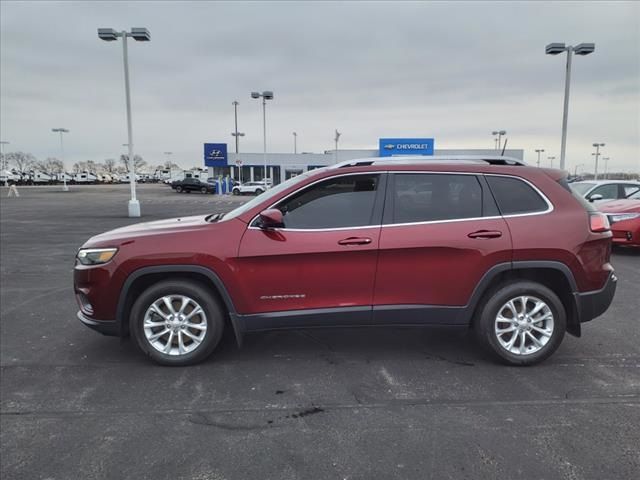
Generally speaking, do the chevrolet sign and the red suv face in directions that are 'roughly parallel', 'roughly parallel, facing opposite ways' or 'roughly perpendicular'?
roughly perpendicular

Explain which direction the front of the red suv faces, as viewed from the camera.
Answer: facing to the left of the viewer

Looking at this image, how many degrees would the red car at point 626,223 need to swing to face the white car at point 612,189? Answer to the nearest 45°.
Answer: approximately 135° to its right

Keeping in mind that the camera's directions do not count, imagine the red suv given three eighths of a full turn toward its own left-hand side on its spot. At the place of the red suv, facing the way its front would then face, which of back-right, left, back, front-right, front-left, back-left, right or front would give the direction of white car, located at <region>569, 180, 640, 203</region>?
left

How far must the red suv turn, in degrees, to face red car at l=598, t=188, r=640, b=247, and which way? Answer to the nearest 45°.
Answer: approximately 135° to its right

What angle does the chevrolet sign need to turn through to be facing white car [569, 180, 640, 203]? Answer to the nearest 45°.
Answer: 0° — it already faces it

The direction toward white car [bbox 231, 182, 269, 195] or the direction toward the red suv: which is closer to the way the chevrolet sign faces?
the red suv

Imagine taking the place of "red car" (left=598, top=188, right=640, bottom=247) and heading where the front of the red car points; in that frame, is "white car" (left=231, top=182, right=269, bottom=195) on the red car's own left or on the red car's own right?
on the red car's own right

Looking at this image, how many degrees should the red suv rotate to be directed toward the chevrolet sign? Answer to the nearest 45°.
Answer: approximately 90° to its right

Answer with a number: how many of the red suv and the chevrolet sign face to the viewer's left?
1
